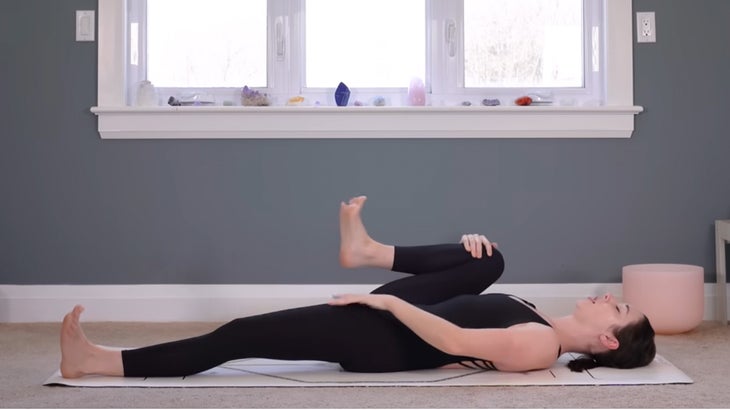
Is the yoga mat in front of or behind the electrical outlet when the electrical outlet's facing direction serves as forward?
in front

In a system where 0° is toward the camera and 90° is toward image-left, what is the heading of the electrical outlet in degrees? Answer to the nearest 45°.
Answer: approximately 0°
